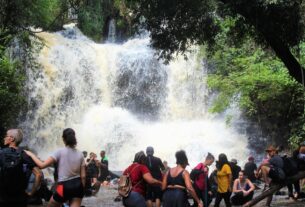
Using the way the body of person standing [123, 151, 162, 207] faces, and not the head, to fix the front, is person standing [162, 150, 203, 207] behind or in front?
in front

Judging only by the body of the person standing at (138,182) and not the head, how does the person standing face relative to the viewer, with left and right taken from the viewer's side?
facing away from the viewer and to the right of the viewer

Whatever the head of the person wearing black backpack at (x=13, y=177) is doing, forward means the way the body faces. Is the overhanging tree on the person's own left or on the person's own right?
on the person's own right

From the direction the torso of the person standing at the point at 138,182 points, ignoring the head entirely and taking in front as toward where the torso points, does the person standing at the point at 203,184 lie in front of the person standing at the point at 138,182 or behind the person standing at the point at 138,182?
in front

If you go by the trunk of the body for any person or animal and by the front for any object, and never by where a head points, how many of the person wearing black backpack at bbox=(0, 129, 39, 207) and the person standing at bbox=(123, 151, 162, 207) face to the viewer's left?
0

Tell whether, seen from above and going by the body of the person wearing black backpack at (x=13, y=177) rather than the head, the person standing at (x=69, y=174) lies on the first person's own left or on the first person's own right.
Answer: on the first person's own right

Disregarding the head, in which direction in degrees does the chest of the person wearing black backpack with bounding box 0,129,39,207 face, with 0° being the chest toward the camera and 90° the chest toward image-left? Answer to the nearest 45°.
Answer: approximately 180°
